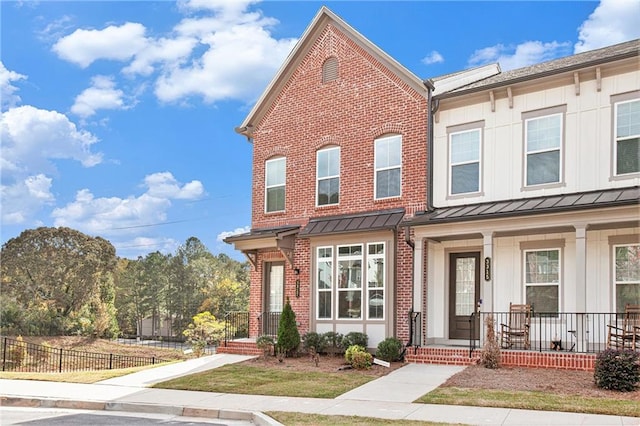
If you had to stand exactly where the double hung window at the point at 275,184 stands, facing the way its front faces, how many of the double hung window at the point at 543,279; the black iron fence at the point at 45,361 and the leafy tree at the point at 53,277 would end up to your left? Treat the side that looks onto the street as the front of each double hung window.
1

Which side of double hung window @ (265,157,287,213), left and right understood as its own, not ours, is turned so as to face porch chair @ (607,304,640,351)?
left

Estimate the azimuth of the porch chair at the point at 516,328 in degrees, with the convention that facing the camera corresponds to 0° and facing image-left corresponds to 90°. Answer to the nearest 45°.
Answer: approximately 45°

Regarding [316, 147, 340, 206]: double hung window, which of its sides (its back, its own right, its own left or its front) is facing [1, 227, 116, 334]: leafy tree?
right

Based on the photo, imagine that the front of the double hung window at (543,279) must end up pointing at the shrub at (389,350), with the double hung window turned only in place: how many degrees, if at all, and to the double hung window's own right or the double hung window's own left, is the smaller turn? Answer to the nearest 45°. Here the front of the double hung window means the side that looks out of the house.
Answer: approximately 90° to the double hung window's own right

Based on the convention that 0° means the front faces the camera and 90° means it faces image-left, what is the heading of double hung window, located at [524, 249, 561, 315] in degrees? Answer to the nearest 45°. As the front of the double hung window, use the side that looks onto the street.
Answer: approximately 0°

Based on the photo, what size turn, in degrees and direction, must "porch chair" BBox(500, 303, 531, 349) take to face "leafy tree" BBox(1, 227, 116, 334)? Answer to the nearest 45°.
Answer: approximately 90° to its right

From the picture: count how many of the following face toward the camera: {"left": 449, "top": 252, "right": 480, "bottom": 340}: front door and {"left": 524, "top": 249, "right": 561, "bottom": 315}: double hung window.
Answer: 2

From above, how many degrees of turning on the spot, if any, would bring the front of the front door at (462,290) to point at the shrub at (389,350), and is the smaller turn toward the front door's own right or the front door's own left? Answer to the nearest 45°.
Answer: approximately 45° to the front door's own right

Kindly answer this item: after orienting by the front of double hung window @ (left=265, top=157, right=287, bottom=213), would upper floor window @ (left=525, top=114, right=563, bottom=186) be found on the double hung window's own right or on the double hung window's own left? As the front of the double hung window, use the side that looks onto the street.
on the double hung window's own left
